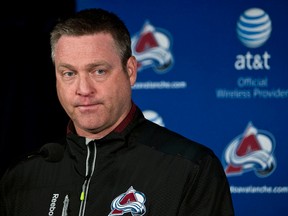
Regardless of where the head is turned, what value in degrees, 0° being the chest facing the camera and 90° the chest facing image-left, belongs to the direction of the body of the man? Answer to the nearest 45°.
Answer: approximately 45°
